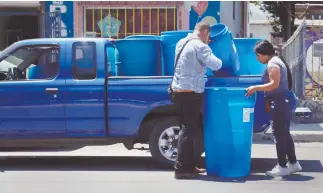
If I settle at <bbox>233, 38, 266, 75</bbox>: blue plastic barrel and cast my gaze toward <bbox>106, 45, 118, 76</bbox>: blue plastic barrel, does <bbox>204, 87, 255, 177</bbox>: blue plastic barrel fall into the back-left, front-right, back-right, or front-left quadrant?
front-left

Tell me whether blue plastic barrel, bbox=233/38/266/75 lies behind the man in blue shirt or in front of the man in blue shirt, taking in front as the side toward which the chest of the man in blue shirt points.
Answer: in front

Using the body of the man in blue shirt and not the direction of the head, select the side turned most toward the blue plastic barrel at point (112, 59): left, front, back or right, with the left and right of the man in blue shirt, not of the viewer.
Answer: left

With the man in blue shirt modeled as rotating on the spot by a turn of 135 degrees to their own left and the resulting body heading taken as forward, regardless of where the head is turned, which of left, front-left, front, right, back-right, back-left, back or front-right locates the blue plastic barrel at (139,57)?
front-right

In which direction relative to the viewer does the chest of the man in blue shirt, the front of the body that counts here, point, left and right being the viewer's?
facing away from the viewer and to the right of the viewer
